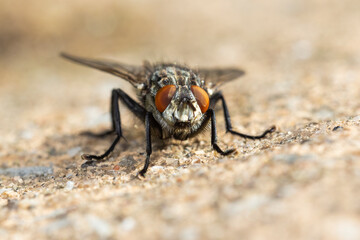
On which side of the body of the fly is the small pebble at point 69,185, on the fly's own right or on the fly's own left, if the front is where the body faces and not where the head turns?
on the fly's own right

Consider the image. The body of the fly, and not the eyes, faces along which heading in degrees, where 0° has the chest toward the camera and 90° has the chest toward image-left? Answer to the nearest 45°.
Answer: approximately 0°
